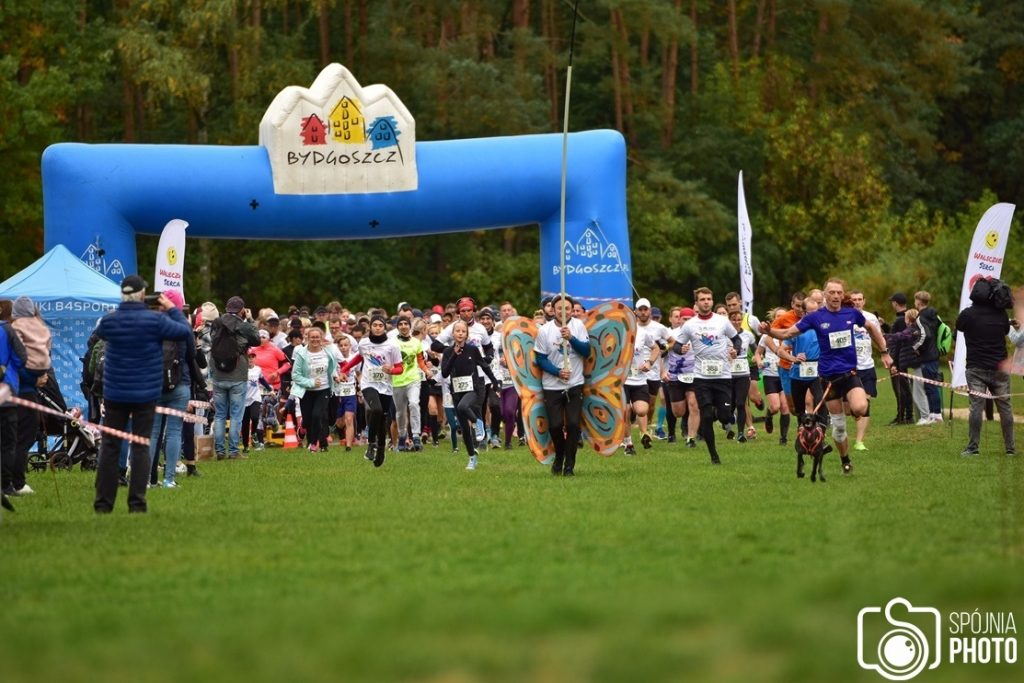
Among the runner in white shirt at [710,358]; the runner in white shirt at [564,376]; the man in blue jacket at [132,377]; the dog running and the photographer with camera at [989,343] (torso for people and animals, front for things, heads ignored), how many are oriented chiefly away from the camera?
2

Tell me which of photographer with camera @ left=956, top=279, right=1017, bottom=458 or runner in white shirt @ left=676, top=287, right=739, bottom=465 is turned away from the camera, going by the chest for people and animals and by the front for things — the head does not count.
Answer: the photographer with camera

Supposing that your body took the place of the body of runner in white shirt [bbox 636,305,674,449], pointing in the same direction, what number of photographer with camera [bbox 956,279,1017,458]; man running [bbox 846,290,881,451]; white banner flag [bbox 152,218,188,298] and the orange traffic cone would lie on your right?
2

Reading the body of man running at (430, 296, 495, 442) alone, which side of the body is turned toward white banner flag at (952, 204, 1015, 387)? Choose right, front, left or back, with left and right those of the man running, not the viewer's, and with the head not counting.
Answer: left

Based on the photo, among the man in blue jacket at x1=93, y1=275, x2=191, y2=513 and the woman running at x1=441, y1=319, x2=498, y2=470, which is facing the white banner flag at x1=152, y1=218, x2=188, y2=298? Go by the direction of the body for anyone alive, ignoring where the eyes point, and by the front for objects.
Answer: the man in blue jacket

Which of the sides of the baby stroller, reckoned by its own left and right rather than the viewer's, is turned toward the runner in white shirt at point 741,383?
front

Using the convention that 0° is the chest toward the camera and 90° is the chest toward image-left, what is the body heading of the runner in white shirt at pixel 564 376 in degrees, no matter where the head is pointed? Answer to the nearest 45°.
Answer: approximately 0°

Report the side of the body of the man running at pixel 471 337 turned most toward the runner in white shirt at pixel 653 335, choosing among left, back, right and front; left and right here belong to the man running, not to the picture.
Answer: left
